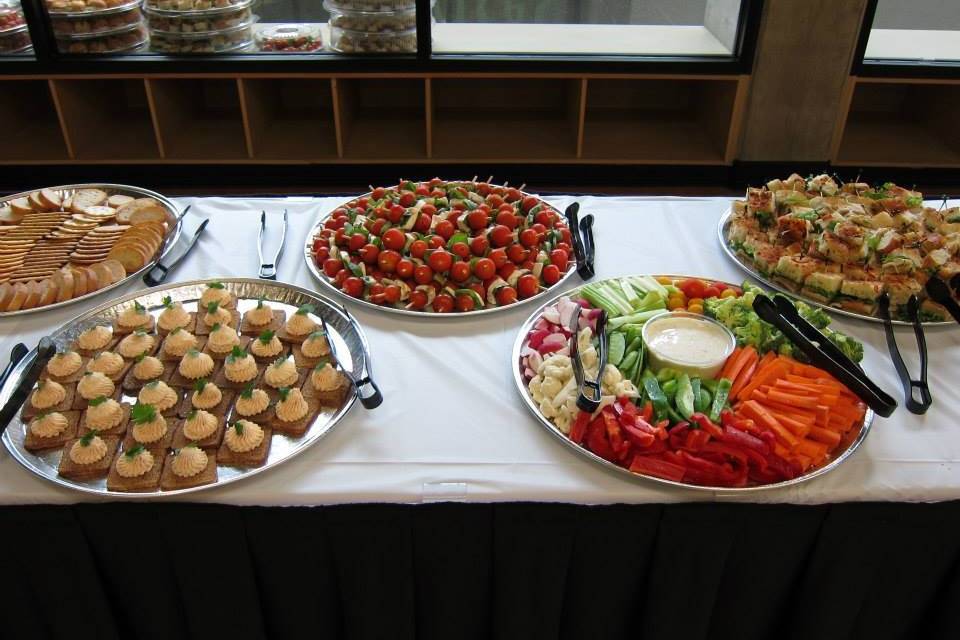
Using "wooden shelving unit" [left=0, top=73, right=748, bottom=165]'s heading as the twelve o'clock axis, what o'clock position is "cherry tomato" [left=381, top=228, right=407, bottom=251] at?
The cherry tomato is roughly at 12 o'clock from the wooden shelving unit.

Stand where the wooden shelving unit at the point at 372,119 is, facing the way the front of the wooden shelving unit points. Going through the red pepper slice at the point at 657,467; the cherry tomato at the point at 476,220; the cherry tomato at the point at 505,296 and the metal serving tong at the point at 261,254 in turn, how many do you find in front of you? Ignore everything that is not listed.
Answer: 4

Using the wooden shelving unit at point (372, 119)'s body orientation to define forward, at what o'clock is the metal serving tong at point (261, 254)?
The metal serving tong is roughly at 12 o'clock from the wooden shelving unit.

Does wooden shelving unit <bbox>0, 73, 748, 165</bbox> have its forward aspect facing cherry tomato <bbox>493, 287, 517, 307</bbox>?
yes

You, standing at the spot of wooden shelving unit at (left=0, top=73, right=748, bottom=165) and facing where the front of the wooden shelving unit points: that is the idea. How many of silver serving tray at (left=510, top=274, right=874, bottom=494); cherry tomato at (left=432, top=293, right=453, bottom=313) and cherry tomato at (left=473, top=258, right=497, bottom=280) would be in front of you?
3

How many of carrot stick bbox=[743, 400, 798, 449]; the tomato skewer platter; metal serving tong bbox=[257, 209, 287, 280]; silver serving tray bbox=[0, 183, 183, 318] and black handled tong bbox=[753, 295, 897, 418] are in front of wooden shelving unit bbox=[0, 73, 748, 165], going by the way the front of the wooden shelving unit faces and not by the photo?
5

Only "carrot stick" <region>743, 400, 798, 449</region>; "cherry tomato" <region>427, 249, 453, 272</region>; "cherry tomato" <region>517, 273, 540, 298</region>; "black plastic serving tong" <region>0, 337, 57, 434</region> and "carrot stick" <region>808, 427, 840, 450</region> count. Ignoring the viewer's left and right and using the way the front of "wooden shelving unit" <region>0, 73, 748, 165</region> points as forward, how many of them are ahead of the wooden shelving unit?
5

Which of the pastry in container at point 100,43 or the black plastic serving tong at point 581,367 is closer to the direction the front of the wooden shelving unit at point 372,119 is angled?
the black plastic serving tong

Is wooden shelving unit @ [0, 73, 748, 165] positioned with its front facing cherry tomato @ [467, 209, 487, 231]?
yes

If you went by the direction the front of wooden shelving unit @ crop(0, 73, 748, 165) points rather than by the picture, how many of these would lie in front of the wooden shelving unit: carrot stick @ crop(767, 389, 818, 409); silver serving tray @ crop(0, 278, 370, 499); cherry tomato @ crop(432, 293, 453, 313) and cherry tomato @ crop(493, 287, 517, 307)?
4

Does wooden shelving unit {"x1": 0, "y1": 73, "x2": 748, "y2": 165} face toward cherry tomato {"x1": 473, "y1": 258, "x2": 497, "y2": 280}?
yes

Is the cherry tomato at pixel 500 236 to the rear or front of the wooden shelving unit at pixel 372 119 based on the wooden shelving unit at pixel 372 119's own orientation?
to the front

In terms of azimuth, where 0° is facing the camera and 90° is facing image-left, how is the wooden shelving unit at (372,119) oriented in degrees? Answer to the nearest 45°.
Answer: approximately 0°

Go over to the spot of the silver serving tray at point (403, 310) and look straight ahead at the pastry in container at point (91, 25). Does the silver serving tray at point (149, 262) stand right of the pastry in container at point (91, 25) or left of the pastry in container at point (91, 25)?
left

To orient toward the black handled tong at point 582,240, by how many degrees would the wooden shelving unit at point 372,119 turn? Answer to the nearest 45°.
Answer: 0° — it already faces it
